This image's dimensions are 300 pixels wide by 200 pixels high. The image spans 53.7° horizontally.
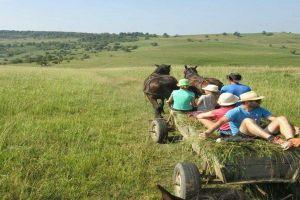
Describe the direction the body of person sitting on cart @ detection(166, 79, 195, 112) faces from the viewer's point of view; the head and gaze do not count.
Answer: away from the camera

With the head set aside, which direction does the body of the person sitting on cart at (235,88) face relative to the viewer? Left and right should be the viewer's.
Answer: facing away from the viewer

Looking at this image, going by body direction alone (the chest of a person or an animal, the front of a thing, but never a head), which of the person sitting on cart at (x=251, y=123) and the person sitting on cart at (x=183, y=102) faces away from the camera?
the person sitting on cart at (x=183, y=102)

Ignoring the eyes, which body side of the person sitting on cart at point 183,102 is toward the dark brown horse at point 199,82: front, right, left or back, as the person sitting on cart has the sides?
front

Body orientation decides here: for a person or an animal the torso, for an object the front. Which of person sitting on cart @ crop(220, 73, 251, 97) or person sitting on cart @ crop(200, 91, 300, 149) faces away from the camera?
person sitting on cart @ crop(220, 73, 251, 97)

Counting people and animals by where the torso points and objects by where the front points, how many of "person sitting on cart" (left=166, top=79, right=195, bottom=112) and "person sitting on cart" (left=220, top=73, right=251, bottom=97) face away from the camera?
2

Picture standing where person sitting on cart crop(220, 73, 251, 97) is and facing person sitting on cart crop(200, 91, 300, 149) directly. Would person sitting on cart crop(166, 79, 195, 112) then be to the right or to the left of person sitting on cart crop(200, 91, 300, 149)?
right

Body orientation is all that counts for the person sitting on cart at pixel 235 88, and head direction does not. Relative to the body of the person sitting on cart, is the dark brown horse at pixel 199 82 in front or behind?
in front

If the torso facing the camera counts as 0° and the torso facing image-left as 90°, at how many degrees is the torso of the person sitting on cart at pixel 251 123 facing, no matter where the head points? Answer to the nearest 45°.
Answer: approximately 315°

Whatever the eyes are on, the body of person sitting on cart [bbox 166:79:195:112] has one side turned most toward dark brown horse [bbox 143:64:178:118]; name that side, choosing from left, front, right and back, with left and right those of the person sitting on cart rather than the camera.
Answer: front
